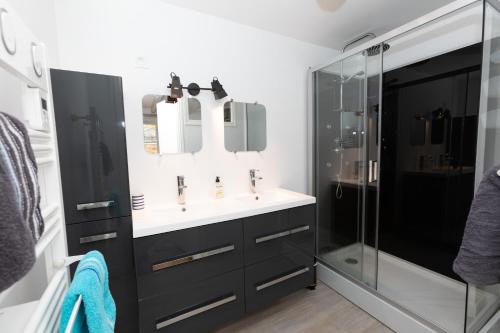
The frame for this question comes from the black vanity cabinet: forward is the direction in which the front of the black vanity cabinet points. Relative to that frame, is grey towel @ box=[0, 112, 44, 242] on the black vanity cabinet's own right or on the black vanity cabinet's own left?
on the black vanity cabinet's own right

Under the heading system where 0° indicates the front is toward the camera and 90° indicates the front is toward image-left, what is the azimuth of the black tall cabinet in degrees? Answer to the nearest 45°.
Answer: approximately 315°

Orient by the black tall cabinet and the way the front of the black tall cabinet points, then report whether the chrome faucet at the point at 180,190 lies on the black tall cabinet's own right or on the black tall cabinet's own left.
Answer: on the black tall cabinet's own left

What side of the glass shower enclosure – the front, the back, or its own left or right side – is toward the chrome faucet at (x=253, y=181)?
front

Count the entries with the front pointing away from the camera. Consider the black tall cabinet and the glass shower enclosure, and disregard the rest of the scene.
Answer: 0

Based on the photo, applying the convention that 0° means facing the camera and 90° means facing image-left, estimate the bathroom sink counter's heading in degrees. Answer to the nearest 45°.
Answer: approximately 315°

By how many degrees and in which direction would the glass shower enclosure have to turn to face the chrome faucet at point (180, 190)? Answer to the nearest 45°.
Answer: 0° — it already faces it

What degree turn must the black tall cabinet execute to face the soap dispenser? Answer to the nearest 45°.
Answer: approximately 45° to its left

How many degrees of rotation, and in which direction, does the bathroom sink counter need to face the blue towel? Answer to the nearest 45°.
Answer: approximately 45° to its right

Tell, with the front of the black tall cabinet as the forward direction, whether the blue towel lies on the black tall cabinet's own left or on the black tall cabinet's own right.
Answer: on the black tall cabinet's own right

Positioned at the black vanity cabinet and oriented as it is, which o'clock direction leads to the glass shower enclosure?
The glass shower enclosure is roughly at 10 o'clock from the black vanity cabinet.

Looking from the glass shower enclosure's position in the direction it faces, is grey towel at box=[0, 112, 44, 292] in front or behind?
in front

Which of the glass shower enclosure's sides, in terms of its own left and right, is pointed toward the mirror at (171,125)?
front

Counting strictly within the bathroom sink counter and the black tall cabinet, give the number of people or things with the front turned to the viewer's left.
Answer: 0
